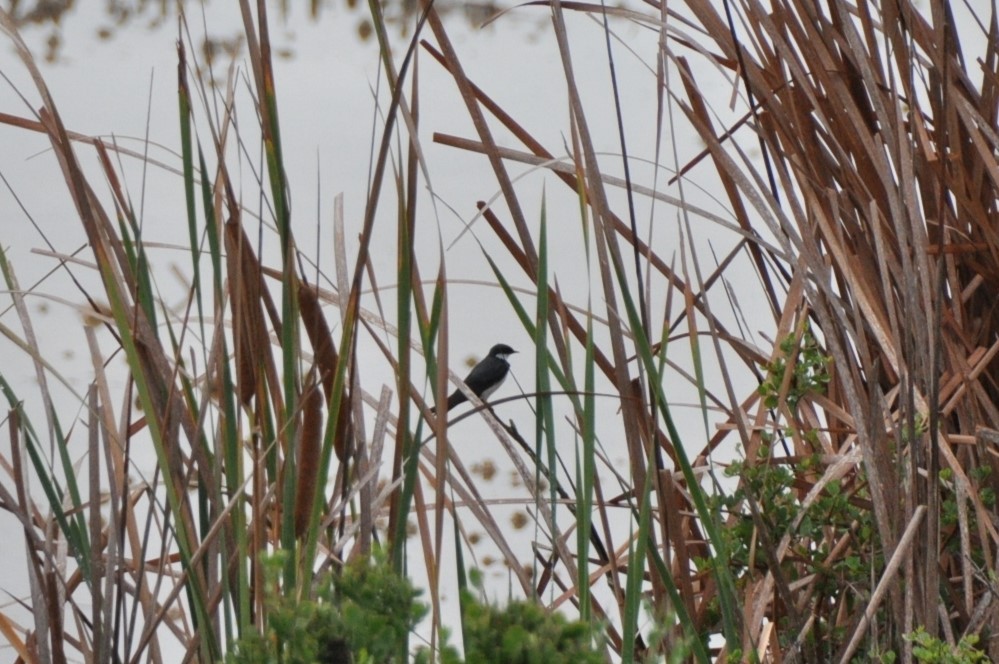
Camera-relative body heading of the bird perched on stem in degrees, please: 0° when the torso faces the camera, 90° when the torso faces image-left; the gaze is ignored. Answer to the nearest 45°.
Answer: approximately 270°
